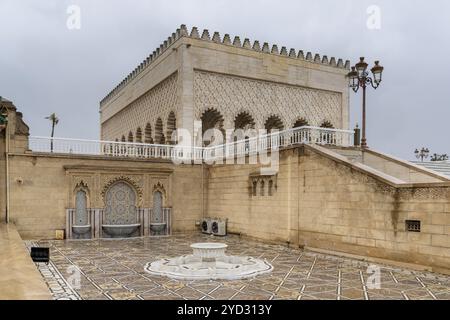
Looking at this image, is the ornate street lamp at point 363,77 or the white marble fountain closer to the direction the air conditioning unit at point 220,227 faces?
the white marble fountain

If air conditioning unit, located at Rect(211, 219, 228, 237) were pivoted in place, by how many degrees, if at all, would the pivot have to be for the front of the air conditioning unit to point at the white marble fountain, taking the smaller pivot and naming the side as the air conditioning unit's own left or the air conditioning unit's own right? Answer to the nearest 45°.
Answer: approximately 45° to the air conditioning unit's own left

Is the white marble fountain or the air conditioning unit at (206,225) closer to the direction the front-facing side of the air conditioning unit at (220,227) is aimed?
the white marble fountain

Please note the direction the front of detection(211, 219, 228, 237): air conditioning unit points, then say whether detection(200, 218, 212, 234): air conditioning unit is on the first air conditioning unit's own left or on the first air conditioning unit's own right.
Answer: on the first air conditioning unit's own right

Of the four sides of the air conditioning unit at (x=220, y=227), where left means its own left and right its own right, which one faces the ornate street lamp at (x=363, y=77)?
left

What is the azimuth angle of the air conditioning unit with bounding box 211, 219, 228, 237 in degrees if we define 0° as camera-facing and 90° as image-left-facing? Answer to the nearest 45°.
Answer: approximately 45°
